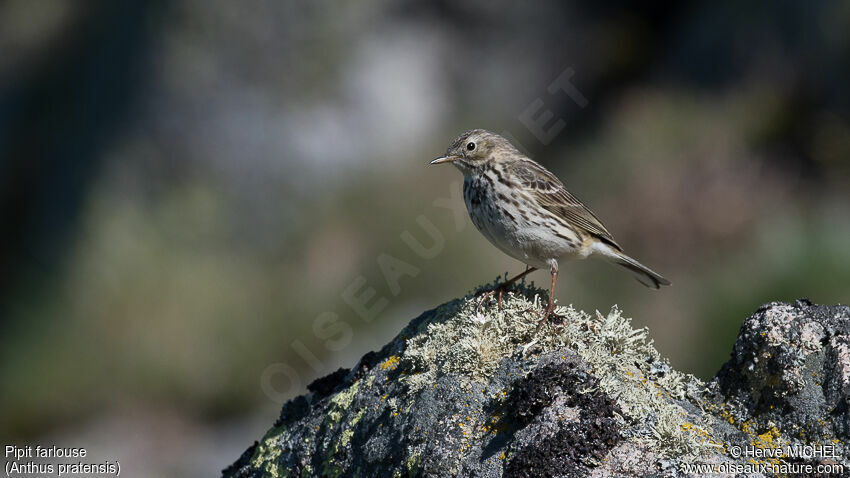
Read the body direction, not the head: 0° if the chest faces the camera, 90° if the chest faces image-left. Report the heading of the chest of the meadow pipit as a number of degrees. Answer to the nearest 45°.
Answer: approximately 90°
